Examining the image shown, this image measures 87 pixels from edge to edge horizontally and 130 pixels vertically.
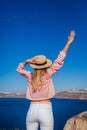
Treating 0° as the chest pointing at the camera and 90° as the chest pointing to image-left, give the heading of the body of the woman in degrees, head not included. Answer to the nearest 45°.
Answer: approximately 180°
